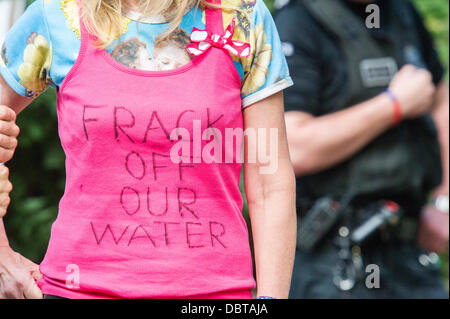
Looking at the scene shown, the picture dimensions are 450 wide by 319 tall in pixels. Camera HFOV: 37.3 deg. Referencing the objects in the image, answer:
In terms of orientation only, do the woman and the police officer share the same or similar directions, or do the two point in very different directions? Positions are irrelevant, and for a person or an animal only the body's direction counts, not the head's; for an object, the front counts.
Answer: same or similar directions

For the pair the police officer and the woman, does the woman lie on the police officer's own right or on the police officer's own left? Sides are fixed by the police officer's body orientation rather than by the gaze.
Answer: on the police officer's own right

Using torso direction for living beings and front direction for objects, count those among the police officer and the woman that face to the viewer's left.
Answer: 0

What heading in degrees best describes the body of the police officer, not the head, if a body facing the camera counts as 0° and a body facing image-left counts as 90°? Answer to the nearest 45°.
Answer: approximately 315°

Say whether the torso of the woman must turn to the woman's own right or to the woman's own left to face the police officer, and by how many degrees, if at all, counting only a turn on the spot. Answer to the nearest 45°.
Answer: approximately 135° to the woman's own left

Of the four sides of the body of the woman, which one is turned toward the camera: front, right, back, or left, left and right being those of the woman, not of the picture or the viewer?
front
